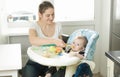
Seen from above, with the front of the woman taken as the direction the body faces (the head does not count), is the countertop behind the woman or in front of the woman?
in front

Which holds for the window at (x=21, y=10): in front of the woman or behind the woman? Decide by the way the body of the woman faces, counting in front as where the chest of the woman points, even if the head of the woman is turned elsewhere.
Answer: behind

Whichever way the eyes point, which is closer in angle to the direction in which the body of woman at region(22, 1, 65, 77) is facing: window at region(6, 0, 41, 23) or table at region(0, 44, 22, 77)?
the table

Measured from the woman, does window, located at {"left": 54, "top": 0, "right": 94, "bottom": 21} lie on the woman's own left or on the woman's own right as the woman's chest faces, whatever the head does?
on the woman's own left

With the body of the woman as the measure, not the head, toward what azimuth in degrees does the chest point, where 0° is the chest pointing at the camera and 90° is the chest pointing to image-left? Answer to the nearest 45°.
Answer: approximately 315°

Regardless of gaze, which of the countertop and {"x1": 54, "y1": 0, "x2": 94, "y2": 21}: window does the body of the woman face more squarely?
the countertop

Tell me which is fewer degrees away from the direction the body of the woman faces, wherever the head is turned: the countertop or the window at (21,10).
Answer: the countertop
